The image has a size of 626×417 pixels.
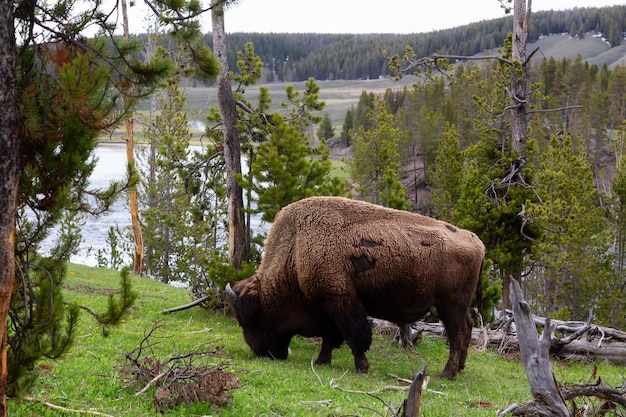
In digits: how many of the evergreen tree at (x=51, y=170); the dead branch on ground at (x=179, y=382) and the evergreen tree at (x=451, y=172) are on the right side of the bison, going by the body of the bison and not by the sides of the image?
1

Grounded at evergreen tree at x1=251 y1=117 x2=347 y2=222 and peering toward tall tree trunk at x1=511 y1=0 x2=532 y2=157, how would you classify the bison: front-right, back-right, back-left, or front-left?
back-right

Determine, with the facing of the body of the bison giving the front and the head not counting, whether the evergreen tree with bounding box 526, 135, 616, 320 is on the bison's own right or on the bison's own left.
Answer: on the bison's own right

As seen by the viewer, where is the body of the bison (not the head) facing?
to the viewer's left

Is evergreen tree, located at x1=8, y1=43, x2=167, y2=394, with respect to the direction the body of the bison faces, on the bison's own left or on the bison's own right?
on the bison's own left

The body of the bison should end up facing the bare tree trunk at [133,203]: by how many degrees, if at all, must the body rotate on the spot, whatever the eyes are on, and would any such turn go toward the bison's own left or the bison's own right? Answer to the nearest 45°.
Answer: approximately 45° to the bison's own right

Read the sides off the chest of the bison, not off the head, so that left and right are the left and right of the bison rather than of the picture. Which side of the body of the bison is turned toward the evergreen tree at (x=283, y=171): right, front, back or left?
right

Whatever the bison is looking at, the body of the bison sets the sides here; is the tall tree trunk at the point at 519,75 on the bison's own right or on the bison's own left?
on the bison's own right

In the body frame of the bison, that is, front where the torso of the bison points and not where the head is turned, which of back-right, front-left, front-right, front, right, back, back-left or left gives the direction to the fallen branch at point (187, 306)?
front-right

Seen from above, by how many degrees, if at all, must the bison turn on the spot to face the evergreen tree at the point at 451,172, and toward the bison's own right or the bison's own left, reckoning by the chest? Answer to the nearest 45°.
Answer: approximately 90° to the bison's own right

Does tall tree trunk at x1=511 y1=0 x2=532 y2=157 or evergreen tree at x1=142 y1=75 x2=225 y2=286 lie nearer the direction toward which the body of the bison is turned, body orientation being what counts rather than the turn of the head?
the evergreen tree

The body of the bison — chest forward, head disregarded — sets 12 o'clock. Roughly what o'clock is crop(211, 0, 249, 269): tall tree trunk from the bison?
The tall tree trunk is roughly at 2 o'clock from the bison.
